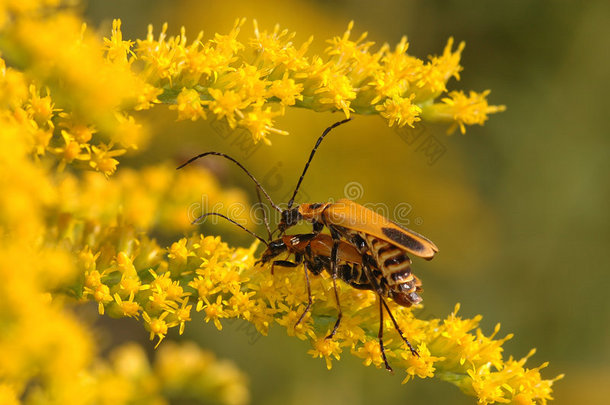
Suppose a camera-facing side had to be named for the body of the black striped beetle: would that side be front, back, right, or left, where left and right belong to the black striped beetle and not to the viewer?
left

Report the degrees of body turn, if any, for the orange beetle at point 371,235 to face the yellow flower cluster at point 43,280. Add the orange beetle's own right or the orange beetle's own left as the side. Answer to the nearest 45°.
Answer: approximately 45° to the orange beetle's own left

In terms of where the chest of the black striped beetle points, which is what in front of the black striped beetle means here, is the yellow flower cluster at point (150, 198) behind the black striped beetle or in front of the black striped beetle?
in front

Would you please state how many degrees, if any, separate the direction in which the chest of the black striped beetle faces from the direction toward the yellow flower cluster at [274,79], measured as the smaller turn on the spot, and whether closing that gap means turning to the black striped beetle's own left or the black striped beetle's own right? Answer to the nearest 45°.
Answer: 0° — it already faces it

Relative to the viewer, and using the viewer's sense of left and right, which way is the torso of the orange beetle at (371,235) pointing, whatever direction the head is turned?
facing to the left of the viewer

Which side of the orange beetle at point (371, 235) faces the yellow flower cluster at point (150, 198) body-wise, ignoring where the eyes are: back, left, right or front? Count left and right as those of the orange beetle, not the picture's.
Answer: front
